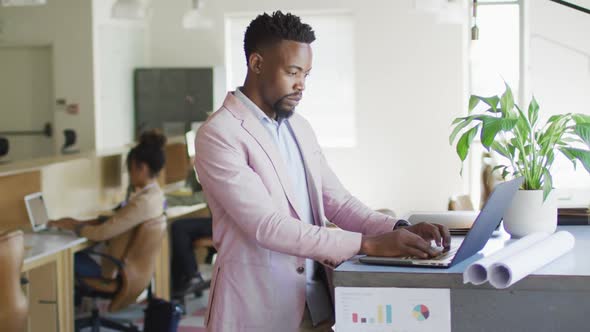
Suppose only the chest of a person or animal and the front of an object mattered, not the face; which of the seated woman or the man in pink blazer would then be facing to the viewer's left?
the seated woman

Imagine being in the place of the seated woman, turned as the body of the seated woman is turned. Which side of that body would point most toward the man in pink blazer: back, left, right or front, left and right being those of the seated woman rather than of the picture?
left

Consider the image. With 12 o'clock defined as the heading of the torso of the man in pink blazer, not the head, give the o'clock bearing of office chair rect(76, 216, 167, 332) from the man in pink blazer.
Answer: The office chair is roughly at 7 o'clock from the man in pink blazer.

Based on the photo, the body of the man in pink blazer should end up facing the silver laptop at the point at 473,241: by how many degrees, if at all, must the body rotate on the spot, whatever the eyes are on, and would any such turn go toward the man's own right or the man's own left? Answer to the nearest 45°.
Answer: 0° — they already face it

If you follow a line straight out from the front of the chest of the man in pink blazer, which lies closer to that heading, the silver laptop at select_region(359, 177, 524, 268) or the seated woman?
the silver laptop

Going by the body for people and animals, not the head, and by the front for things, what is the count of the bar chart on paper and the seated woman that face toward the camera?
1

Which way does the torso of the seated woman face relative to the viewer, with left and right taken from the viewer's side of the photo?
facing to the left of the viewer

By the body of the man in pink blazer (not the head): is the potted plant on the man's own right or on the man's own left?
on the man's own left

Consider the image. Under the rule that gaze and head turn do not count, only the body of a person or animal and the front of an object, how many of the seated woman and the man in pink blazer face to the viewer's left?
1
